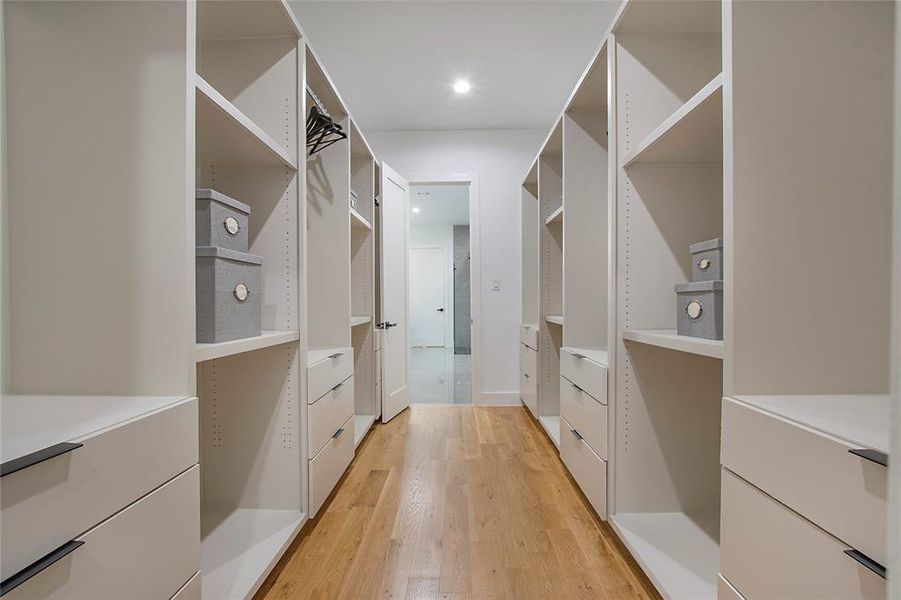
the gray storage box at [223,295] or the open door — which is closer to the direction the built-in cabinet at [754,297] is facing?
the gray storage box

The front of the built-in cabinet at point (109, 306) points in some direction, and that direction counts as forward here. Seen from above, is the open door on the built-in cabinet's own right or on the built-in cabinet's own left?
on the built-in cabinet's own left

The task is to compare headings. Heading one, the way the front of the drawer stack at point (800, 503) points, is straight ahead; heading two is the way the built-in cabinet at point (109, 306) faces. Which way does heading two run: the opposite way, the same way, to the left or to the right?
the opposite way

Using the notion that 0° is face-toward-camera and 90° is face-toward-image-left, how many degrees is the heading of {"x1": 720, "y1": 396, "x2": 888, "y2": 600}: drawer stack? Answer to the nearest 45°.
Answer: approximately 45°

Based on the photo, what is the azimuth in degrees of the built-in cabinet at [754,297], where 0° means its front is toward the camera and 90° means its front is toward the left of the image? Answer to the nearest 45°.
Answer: approximately 45°

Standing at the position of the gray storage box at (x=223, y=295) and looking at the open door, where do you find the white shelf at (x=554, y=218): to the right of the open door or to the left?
right

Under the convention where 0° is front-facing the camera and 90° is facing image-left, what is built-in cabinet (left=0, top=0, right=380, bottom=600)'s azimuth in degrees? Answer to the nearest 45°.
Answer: approximately 315°
